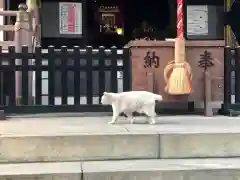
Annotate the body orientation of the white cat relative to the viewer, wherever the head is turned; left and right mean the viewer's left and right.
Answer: facing to the left of the viewer

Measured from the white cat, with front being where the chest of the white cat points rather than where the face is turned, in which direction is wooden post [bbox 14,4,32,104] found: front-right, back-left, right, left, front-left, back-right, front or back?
front-right

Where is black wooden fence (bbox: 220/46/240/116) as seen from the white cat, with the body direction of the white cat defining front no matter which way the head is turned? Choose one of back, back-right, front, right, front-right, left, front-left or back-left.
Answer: back-right

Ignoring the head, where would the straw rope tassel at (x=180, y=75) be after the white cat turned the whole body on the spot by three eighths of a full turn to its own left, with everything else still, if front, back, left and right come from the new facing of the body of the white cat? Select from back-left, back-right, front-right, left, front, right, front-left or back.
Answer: left

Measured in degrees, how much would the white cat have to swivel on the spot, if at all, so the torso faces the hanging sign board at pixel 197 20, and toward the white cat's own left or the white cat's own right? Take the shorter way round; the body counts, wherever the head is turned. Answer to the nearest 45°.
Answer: approximately 90° to the white cat's own right

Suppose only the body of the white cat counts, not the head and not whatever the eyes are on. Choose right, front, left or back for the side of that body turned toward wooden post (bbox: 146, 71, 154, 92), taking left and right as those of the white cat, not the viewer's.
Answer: right
